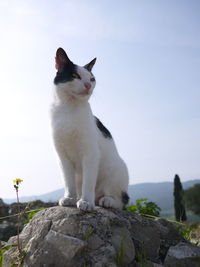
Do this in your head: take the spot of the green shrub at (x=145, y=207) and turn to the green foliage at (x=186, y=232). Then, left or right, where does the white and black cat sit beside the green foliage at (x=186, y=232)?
right

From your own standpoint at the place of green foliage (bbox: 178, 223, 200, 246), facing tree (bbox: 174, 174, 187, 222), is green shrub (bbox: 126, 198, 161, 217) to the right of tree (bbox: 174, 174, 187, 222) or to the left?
left

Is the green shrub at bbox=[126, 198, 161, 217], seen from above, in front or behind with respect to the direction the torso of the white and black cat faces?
behind

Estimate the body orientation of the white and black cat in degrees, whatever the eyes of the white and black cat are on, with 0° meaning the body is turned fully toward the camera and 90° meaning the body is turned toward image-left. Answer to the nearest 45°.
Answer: approximately 45°
